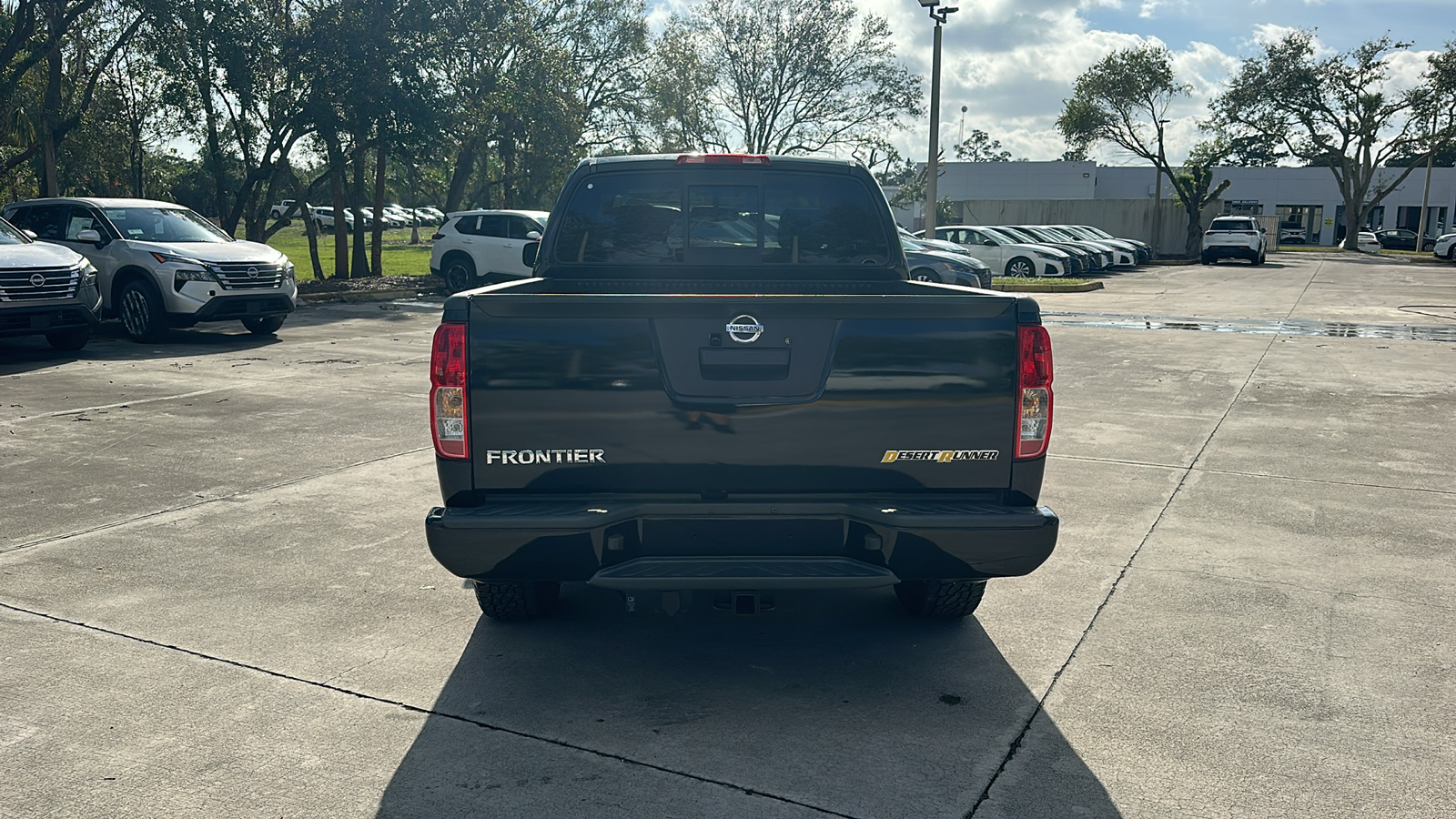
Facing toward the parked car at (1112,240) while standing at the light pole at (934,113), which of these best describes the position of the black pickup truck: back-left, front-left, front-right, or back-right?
back-right

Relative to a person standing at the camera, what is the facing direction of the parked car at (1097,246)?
facing the viewer and to the right of the viewer

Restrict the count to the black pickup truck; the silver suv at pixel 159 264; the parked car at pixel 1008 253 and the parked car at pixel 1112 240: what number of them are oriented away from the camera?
1

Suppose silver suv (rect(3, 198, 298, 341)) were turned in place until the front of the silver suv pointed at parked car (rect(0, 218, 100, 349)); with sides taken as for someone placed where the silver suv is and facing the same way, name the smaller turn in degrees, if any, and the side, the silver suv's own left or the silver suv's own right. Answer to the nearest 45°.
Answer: approximately 90° to the silver suv's own right

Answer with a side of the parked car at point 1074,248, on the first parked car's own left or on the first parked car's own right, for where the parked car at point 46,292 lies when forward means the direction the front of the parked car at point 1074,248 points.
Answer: on the first parked car's own right

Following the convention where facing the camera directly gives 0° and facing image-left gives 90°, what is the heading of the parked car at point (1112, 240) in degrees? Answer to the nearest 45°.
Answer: approximately 315°

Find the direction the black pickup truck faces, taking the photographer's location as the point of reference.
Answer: facing away from the viewer

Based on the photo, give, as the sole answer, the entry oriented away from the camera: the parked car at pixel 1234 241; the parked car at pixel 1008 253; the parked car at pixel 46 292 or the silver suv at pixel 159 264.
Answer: the parked car at pixel 1234 241

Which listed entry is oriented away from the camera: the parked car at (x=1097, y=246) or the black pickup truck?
the black pickup truck
